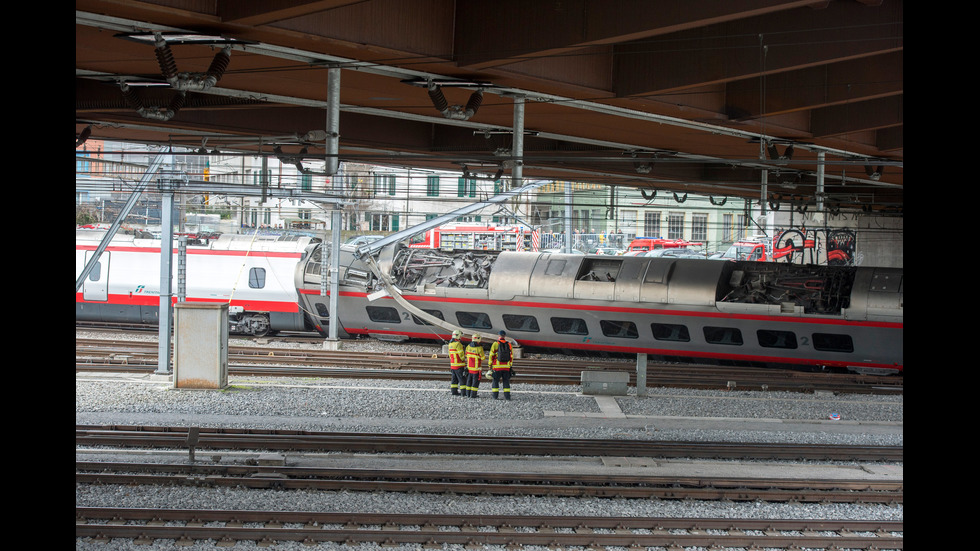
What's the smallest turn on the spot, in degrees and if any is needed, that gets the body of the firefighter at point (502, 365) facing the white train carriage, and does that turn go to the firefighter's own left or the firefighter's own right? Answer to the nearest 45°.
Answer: approximately 45° to the firefighter's own left

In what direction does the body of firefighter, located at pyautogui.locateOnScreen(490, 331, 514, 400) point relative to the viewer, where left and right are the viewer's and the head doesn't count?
facing away from the viewer

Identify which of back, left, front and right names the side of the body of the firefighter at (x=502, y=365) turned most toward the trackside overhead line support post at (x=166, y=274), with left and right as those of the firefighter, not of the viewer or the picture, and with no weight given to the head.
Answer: left

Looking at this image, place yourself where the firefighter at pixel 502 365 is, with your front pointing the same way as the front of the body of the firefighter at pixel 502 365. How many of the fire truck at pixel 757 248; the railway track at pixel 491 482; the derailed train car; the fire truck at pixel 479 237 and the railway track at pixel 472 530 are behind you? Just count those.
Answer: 2

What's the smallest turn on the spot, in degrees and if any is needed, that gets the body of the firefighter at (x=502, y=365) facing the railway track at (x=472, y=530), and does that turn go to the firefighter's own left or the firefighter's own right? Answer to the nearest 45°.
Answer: approximately 180°

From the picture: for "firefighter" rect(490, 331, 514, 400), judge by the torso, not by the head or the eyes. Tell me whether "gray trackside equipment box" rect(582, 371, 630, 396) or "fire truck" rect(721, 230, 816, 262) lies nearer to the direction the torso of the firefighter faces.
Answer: the fire truck

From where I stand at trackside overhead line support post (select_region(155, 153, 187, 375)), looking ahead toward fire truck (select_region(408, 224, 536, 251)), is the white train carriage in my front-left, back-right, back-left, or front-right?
front-left

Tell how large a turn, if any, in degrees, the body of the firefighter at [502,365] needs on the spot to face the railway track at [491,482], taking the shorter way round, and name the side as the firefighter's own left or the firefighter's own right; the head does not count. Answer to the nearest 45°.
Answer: approximately 180°

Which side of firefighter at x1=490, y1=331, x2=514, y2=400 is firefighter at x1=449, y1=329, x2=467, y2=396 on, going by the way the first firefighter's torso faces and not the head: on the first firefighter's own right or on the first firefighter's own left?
on the first firefighter's own left

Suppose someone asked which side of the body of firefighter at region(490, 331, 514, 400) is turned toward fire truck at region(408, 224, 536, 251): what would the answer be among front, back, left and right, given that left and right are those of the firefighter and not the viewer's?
front

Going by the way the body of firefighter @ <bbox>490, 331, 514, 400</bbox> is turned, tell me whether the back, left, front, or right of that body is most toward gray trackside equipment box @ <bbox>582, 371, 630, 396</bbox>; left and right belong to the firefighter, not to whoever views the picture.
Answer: right

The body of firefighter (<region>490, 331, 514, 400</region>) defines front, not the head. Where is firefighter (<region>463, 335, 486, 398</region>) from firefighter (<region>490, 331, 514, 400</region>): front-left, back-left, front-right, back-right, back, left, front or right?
left
